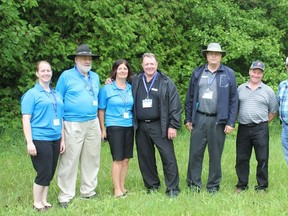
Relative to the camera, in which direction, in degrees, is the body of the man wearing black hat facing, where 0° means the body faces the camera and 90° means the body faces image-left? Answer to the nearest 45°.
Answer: approximately 315°

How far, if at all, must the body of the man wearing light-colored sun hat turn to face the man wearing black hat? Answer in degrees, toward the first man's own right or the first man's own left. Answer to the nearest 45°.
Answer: approximately 45° to the first man's own right

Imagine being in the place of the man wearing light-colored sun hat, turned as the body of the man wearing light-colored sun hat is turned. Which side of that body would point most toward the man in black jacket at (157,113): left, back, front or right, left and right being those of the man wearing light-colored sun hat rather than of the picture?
right

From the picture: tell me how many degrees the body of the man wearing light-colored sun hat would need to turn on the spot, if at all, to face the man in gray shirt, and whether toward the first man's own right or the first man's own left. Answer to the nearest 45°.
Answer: approximately 90° to the first man's own left

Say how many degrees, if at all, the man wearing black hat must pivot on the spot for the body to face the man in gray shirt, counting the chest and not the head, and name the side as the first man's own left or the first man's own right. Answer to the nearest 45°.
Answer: approximately 45° to the first man's own left

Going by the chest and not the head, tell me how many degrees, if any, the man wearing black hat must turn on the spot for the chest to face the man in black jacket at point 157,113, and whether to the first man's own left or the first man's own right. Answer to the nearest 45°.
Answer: approximately 45° to the first man's own left
